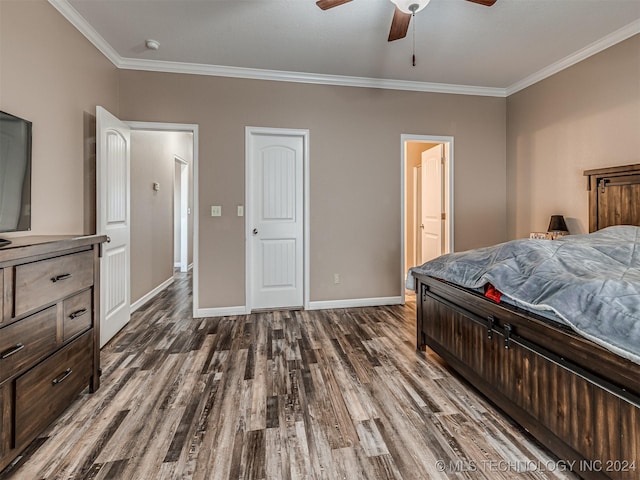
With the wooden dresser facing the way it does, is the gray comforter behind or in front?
in front

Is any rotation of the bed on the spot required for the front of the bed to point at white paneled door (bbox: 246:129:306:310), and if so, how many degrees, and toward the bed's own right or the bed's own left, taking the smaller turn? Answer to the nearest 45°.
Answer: approximately 90° to the bed's own right

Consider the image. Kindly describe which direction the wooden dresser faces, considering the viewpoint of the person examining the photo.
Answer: facing the viewer and to the right of the viewer

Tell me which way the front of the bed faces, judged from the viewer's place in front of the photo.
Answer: facing the viewer and to the left of the viewer

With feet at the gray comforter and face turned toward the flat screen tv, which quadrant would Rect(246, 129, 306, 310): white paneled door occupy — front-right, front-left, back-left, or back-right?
front-right

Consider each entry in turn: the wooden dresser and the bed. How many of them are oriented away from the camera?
0

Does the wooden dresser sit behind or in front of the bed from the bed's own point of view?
in front

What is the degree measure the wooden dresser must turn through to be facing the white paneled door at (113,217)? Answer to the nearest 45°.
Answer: approximately 135° to its left
